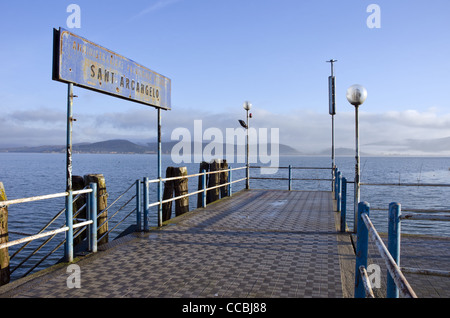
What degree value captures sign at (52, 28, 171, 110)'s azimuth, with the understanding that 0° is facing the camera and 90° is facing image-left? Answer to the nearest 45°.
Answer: approximately 315°

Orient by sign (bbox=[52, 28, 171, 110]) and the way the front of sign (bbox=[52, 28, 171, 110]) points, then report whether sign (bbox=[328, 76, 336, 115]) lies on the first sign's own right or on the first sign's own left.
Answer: on the first sign's own left
